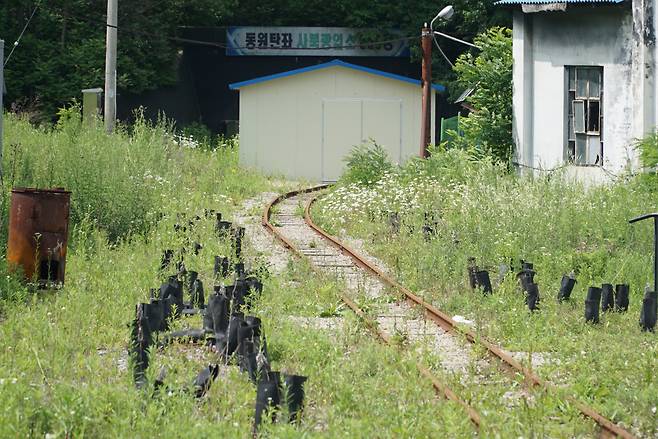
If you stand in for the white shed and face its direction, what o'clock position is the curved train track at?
The curved train track is roughly at 12 o'clock from the white shed.

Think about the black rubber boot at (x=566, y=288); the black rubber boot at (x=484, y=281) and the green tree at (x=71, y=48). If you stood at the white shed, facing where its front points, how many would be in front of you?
2

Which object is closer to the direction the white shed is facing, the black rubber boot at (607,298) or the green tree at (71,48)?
the black rubber boot

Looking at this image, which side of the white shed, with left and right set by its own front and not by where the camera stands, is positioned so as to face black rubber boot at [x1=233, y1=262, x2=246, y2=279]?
front

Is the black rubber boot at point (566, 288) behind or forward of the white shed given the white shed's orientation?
forward

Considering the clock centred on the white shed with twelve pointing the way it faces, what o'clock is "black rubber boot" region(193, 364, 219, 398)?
The black rubber boot is roughly at 12 o'clock from the white shed.

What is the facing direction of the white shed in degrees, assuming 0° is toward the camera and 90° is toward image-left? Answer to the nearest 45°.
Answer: approximately 0°

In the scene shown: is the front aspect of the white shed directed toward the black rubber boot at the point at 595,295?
yes

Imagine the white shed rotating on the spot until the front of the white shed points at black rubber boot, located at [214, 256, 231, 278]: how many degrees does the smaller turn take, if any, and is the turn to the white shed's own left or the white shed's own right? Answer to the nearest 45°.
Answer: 0° — it already faces it

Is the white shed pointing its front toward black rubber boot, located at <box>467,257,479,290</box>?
yes

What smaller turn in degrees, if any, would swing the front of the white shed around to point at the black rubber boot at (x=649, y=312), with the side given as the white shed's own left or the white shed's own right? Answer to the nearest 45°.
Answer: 0° — it already faces it

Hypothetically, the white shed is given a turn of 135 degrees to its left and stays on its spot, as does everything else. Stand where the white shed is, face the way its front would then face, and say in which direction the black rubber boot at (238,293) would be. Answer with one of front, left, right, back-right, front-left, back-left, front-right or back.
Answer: back-right

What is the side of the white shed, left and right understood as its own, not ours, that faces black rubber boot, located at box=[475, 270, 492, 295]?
front
